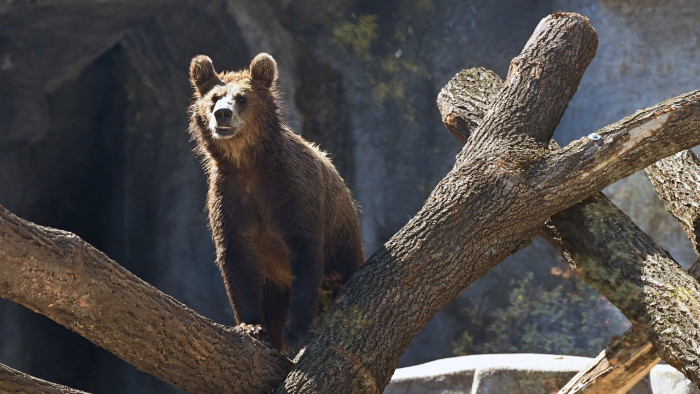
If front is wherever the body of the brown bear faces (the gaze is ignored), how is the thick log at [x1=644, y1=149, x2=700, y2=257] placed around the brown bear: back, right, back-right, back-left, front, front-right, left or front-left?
back-left

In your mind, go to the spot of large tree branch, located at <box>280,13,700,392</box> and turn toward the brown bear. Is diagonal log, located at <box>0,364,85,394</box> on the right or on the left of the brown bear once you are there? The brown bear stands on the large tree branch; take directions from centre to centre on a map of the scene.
left

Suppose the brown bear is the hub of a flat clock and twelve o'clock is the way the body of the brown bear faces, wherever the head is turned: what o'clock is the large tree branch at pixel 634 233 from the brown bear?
The large tree branch is roughly at 8 o'clock from the brown bear.

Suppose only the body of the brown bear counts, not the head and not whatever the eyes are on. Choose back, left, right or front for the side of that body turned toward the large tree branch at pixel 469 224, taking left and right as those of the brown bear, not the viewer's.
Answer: left

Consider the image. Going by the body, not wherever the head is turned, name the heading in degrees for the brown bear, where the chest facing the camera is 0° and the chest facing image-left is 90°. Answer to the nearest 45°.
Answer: approximately 45°
